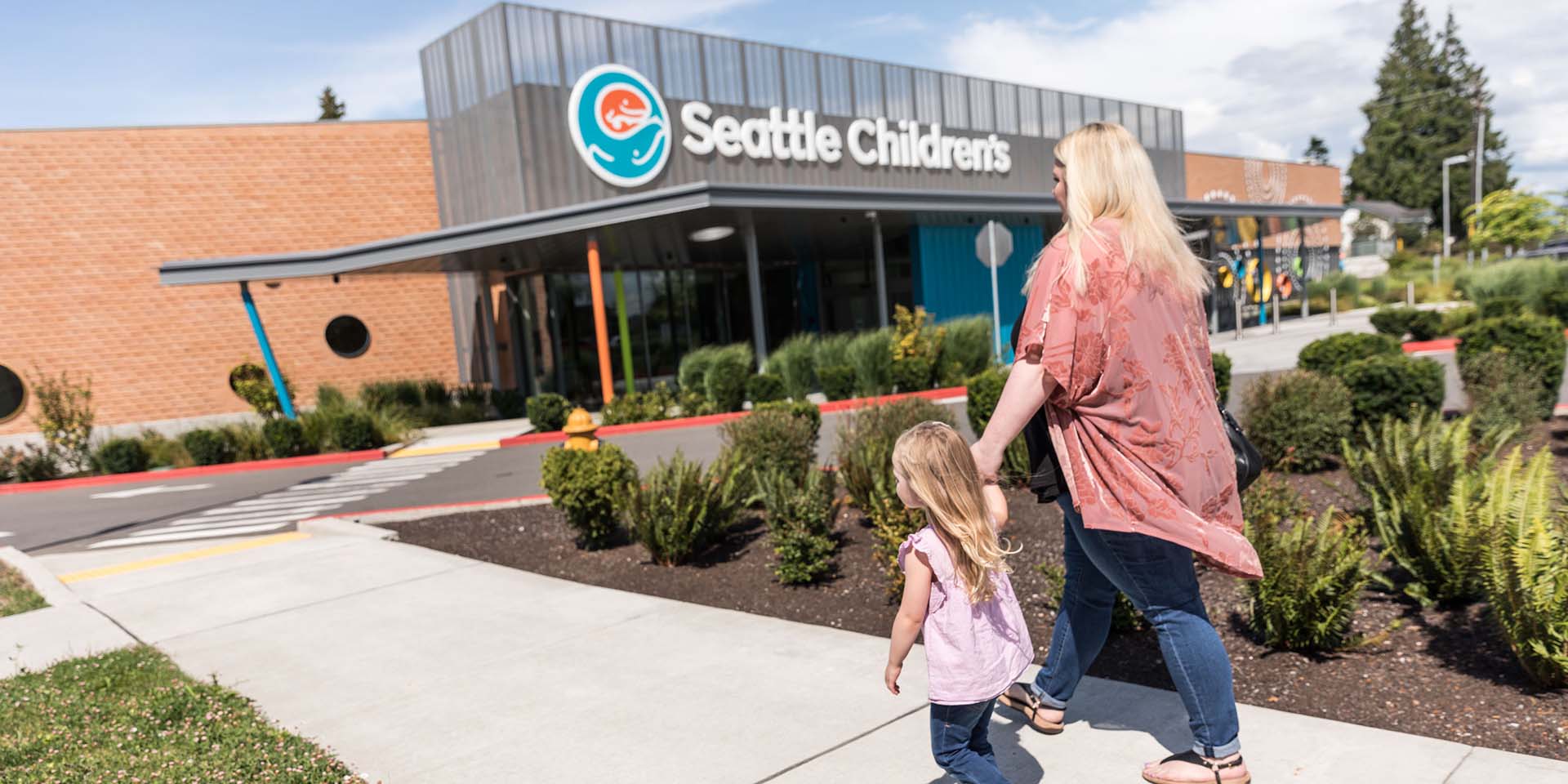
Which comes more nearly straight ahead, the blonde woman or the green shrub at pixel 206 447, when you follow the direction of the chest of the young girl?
the green shrub

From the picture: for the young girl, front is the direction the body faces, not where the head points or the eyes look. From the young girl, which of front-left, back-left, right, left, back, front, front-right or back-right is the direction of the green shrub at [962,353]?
front-right

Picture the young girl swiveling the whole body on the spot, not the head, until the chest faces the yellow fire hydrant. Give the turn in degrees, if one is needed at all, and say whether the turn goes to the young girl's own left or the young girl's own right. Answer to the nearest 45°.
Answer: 0° — they already face it

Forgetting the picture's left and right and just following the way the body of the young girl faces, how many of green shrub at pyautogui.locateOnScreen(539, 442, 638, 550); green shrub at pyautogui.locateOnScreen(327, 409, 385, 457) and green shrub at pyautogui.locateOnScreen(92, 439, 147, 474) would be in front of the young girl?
3

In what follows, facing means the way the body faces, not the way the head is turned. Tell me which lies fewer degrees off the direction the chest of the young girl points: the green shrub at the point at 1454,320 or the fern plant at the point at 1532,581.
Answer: the green shrub

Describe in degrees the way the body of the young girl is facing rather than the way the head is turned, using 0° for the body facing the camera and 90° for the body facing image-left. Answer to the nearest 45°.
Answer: approximately 135°

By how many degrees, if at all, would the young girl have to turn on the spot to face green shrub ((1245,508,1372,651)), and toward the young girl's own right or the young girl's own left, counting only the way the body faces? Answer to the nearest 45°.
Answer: approximately 90° to the young girl's own right

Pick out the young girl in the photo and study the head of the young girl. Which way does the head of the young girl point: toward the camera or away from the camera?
away from the camera

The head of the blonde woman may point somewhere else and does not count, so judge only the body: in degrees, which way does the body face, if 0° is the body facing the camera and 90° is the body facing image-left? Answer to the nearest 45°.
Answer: approximately 135°

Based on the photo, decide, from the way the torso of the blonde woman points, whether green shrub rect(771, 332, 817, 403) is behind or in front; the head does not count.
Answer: in front

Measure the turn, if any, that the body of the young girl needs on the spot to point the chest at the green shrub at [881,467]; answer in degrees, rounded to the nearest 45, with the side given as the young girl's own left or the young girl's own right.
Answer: approximately 45° to the young girl's own right

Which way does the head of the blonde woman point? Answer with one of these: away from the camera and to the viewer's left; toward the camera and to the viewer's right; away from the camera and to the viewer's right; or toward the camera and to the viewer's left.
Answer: away from the camera and to the viewer's left
